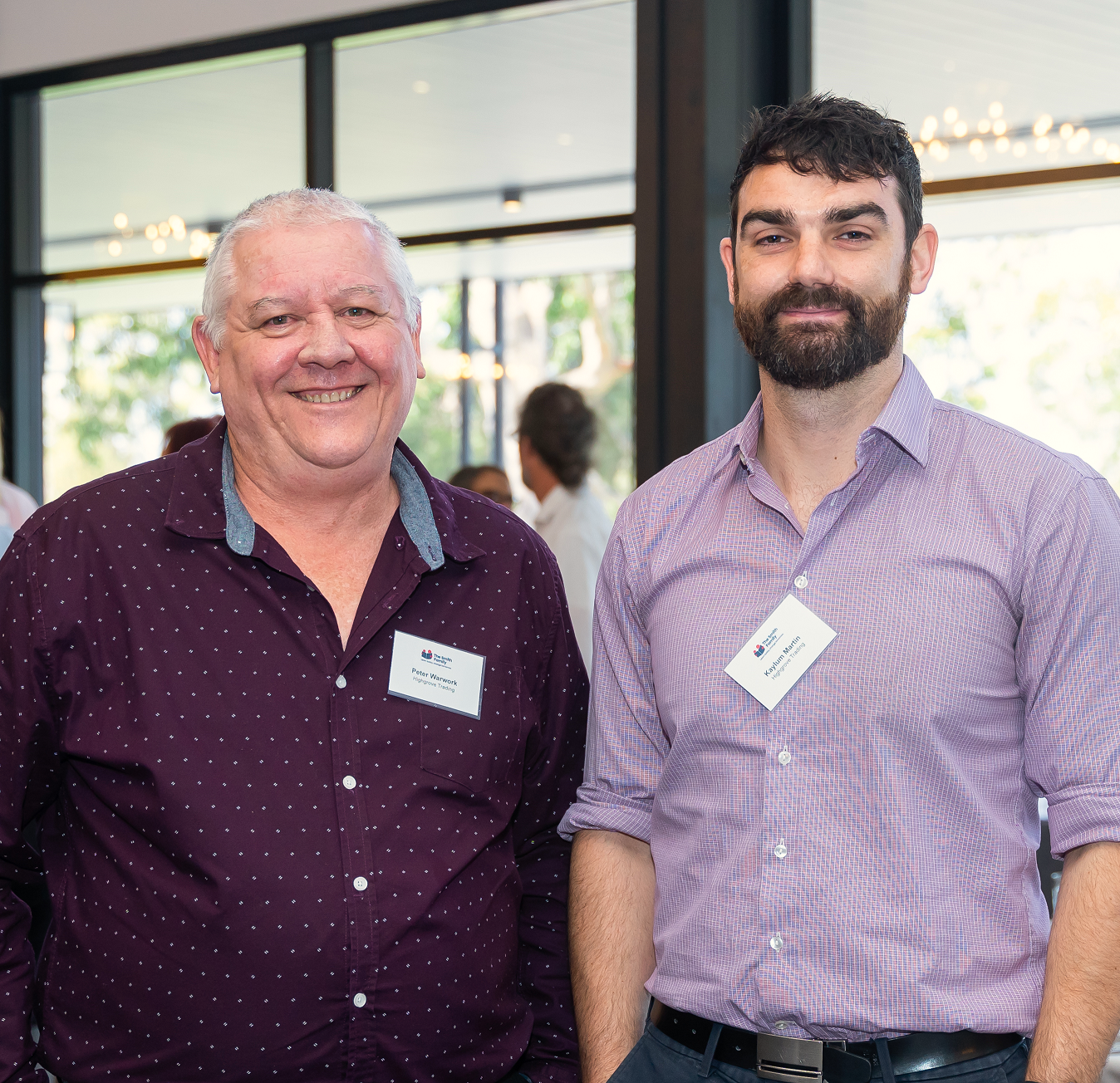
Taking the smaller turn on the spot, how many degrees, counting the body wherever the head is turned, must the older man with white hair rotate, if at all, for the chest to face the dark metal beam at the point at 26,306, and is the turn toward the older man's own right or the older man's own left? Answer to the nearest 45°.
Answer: approximately 180°

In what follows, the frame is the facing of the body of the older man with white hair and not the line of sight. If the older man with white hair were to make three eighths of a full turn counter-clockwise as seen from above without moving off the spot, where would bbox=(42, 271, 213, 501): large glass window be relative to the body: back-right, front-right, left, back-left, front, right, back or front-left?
front-left

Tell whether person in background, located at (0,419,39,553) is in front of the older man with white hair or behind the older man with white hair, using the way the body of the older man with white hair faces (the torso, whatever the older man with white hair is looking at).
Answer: behind

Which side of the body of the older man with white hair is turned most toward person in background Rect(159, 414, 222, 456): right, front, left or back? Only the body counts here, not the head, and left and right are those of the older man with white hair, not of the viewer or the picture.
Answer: back

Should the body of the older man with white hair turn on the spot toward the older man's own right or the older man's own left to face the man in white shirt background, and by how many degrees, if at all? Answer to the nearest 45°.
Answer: approximately 180°

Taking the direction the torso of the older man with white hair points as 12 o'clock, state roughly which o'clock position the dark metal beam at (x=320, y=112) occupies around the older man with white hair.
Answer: The dark metal beam is roughly at 6 o'clock from the older man with white hair.

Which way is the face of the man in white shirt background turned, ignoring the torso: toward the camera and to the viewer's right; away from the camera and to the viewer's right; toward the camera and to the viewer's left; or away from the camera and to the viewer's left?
away from the camera and to the viewer's left

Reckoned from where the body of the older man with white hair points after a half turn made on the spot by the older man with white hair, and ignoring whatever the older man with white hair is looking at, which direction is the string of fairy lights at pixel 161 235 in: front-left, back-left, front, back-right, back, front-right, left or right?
front

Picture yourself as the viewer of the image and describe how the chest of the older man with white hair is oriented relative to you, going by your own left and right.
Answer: facing the viewer
